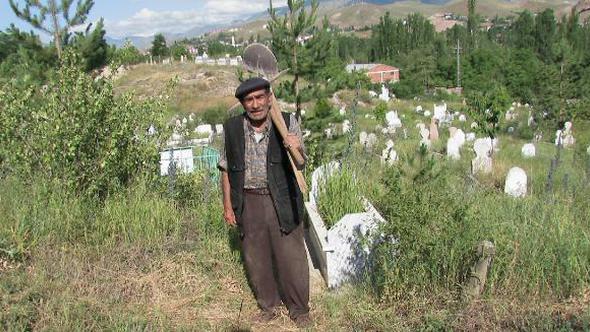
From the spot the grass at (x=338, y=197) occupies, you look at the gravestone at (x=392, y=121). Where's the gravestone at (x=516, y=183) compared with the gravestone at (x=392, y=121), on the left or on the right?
right

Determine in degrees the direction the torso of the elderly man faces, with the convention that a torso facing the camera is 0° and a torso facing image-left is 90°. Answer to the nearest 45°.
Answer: approximately 0°

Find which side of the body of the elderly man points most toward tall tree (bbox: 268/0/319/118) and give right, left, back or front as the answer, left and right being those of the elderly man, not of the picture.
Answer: back

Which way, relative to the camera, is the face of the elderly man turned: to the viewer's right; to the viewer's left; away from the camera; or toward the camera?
toward the camera

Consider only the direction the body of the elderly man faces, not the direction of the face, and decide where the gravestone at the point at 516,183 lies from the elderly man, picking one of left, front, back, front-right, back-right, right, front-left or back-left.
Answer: back-left

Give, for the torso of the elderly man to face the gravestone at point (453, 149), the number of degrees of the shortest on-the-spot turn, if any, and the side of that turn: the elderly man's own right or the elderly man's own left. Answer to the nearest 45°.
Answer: approximately 135° to the elderly man's own left

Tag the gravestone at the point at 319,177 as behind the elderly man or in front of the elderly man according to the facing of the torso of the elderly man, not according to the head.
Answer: behind

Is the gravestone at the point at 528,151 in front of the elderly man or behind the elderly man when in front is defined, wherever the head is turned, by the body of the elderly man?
behind

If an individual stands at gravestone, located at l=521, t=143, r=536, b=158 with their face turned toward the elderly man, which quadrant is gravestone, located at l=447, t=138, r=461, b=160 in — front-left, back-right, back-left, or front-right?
front-right

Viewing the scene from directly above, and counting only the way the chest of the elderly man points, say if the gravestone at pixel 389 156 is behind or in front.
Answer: behind

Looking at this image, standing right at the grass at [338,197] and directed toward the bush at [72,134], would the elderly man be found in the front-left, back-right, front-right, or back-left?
front-left
